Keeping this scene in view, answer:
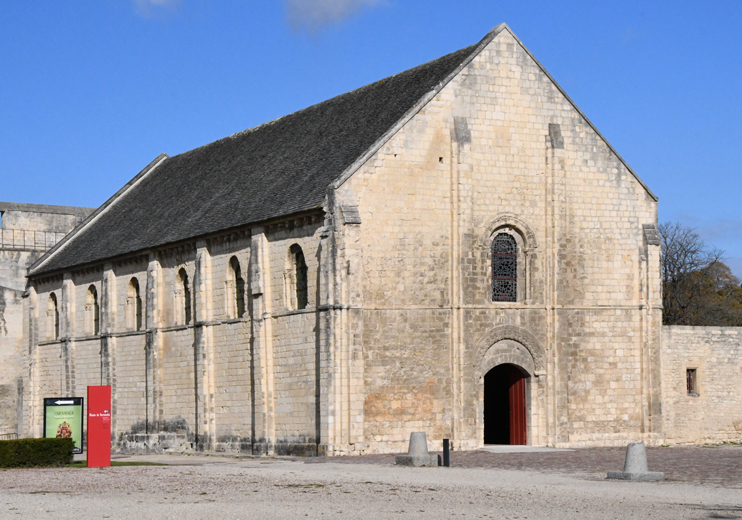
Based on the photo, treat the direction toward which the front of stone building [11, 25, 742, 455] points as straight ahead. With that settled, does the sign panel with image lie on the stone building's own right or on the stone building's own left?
on the stone building's own right

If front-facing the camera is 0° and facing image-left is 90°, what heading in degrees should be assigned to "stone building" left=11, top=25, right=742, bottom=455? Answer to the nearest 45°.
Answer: approximately 315°

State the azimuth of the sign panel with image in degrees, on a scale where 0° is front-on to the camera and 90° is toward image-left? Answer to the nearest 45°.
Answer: approximately 0°

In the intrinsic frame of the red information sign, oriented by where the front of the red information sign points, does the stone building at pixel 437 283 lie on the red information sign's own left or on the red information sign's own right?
on the red information sign's own left

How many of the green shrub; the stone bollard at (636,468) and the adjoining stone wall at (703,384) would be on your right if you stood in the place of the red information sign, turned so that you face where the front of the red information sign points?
1

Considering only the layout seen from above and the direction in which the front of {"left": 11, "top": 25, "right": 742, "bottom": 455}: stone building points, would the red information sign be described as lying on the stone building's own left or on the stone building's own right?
on the stone building's own right

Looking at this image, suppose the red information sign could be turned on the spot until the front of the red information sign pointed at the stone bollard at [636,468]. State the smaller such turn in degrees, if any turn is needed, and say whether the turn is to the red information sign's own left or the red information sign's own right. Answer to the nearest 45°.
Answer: approximately 45° to the red information sign's own left
